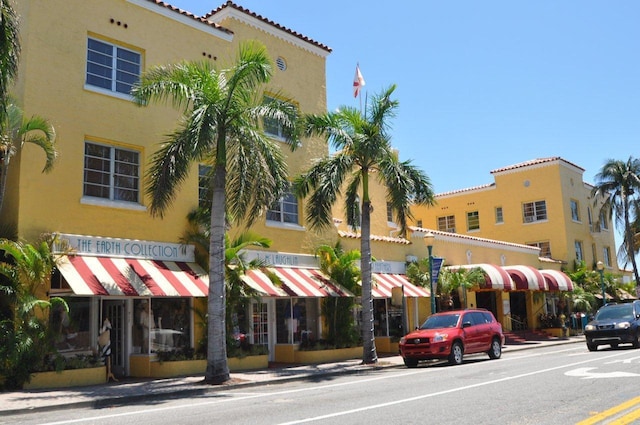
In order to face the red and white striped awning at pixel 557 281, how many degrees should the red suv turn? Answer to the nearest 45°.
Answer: approximately 135° to its right

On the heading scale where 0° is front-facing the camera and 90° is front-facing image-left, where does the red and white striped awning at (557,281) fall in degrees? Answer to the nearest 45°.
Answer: approximately 315°

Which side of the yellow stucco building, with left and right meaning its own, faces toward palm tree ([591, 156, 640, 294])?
left

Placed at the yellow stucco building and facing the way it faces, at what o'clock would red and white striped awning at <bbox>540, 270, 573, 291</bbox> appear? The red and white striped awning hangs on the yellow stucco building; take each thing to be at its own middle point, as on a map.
The red and white striped awning is roughly at 9 o'clock from the yellow stucco building.

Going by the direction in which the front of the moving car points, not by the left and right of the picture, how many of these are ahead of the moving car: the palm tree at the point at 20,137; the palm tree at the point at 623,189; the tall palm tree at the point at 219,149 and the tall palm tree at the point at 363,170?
3

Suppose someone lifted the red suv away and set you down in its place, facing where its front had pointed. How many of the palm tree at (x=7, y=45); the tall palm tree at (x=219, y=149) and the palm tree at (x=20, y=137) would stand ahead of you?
3

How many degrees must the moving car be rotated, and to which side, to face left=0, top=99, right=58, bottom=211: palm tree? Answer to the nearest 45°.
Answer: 0° — it already faces it

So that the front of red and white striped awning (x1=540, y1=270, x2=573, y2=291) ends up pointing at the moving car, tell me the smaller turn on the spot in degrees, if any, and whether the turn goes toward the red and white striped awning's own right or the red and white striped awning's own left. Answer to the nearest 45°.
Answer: approximately 45° to the red and white striped awning's own right

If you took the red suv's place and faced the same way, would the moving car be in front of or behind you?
behind

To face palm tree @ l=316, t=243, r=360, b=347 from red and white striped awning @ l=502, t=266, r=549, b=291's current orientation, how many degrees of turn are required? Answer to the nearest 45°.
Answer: approximately 90° to its right

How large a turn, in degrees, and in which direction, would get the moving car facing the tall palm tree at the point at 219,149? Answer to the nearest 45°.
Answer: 0° — it already faces it

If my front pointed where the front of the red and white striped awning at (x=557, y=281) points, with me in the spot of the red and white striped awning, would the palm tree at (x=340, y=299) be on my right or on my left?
on my right

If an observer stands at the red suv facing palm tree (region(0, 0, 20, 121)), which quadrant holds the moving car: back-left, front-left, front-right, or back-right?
back-left

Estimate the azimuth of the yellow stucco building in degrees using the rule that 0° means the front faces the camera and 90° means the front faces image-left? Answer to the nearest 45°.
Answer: approximately 315°

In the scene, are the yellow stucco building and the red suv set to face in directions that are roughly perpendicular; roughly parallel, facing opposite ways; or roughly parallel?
roughly perpendicular

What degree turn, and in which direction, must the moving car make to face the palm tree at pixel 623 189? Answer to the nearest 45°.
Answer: approximately 135° to its right
